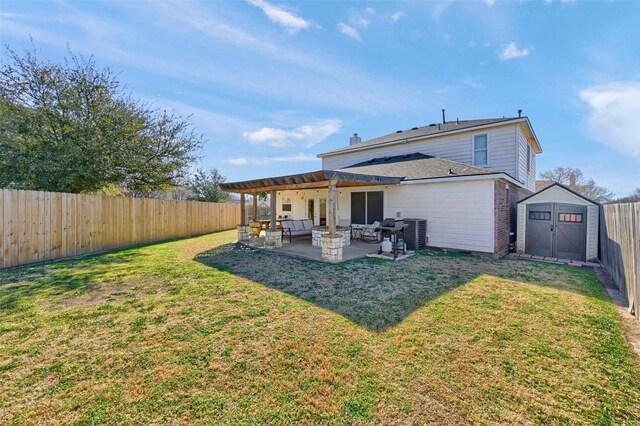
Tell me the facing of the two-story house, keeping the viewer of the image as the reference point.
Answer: facing away from the viewer and to the right of the viewer

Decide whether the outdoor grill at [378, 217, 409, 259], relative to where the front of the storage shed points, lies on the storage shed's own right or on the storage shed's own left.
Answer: on the storage shed's own right

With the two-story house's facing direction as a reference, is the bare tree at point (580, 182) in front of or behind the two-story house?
in front

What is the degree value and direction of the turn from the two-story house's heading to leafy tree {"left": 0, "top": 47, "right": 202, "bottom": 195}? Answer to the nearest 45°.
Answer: approximately 135° to its left

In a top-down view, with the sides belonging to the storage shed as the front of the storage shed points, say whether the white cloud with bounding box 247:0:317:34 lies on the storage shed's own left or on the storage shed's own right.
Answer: on the storage shed's own right

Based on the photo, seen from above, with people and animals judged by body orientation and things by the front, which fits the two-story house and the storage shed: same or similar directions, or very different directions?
very different directions

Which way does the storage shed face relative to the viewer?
toward the camera

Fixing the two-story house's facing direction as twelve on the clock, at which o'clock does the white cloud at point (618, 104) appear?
The white cloud is roughly at 1 o'clock from the two-story house.

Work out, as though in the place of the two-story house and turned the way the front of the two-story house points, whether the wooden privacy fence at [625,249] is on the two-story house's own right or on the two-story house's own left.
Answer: on the two-story house's own right

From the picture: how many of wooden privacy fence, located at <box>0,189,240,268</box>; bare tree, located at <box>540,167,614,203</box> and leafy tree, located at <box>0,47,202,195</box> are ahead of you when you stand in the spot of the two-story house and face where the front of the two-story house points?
1
